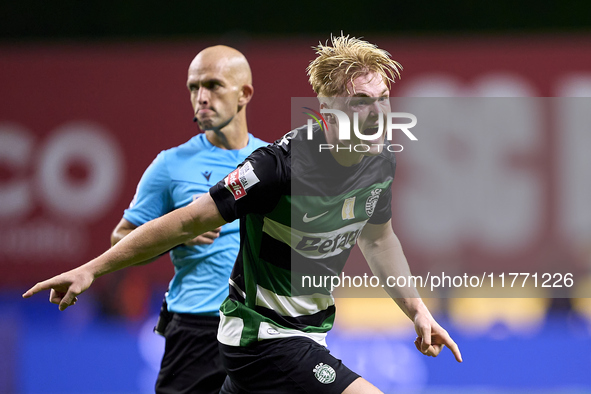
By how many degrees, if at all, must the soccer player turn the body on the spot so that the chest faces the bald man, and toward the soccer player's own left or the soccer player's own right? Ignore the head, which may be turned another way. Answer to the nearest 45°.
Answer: approximately 180°

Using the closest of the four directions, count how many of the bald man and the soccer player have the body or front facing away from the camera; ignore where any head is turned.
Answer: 0

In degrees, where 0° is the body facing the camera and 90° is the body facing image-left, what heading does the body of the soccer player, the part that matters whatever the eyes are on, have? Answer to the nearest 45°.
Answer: approximately 315°

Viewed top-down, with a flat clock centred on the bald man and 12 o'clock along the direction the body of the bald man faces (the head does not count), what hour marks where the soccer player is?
The soccer player is roughly at 10 o'clock from the bald man.

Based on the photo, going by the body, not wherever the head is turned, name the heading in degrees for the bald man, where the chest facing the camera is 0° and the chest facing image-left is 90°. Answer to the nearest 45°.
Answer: approximately 45°
